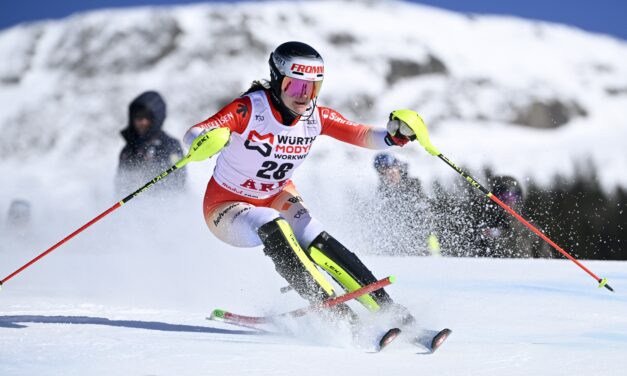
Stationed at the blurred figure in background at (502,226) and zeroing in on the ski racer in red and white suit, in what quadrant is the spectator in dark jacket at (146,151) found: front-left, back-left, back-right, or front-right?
front-right

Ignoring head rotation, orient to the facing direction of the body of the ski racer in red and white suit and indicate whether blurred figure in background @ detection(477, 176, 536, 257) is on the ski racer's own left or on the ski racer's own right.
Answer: on the ski racer's own left

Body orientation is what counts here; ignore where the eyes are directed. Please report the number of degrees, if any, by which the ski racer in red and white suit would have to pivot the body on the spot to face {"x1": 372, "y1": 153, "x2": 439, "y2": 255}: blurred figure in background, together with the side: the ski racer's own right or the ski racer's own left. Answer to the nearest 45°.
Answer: approximately 135° to the ski racer's own left

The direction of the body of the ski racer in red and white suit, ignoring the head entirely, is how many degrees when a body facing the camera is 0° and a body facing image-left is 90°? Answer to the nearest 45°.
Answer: approximately 315°

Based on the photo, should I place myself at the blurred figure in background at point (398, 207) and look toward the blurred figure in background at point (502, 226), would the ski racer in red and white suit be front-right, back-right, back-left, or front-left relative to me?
back-right

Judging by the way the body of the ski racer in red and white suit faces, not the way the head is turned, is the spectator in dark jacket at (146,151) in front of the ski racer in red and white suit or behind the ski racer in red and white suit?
behind

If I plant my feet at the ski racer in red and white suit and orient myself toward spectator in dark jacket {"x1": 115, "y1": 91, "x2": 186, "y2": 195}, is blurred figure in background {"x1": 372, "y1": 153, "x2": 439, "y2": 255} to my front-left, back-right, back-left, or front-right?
front-right
